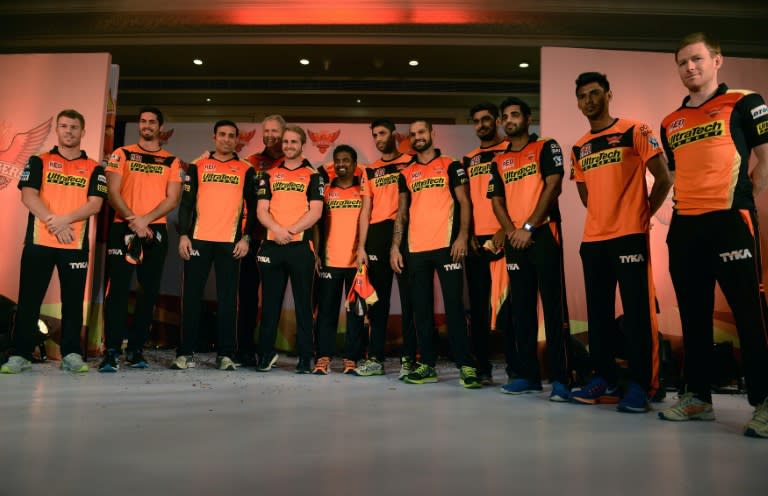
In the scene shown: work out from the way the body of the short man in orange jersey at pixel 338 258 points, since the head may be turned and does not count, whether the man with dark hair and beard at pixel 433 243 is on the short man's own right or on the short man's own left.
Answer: on the short man's own left

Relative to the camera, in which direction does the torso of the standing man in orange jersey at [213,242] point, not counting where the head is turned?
toward the camera

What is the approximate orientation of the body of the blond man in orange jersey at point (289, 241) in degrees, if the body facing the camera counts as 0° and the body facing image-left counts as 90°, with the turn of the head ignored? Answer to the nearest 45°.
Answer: approximately 0°

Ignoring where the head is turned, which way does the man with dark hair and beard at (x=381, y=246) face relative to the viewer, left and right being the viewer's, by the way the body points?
facing the viewer

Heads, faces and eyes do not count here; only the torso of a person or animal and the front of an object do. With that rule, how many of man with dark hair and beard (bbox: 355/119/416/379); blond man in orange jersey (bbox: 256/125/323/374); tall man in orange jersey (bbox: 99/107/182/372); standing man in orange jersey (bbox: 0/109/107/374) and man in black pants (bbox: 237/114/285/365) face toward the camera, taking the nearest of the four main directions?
5

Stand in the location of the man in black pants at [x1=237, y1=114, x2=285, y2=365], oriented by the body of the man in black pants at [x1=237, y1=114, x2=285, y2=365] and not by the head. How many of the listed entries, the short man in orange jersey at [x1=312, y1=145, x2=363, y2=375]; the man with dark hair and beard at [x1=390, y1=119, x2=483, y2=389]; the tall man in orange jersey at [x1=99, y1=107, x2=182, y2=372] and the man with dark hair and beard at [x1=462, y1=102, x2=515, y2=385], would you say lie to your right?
1

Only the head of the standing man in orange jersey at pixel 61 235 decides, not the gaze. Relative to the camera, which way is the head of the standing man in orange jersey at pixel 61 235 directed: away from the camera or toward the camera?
toward the camera

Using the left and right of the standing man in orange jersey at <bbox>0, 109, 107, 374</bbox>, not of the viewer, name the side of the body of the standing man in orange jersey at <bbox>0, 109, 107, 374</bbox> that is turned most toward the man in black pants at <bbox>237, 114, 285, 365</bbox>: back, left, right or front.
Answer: left

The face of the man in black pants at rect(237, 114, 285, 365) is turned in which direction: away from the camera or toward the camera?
toward the camera

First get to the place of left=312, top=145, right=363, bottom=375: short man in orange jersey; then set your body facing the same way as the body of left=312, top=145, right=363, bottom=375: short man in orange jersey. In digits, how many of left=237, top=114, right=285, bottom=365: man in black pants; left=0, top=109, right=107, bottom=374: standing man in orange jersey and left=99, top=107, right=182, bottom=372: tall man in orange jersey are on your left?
0

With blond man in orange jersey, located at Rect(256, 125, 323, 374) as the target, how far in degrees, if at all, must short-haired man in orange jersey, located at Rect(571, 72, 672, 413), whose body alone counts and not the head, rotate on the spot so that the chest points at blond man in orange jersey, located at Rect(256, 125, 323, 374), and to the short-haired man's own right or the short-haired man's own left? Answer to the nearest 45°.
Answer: approximately 45° to the short-haired man's own right

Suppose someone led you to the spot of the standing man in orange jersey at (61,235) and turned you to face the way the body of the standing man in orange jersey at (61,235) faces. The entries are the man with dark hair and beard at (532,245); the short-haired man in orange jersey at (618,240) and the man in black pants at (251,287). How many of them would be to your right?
0

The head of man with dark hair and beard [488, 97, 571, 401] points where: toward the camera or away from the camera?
toward the camera

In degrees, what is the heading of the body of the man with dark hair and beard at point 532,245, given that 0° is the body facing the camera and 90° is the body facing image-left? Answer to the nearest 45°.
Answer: approximately 45°

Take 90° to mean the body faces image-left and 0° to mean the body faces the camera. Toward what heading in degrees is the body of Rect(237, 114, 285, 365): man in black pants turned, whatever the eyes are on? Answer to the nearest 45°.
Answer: approximately 0°

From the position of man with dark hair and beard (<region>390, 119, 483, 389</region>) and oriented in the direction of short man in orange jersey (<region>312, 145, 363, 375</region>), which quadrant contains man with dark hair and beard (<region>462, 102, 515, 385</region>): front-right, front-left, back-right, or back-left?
back-right

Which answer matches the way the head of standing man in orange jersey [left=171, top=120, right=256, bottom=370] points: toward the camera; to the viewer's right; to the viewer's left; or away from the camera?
toward the camera

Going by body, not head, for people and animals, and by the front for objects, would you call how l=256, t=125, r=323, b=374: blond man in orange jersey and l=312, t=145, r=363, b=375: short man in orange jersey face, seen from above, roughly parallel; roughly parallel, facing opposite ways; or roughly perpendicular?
roughly parallel

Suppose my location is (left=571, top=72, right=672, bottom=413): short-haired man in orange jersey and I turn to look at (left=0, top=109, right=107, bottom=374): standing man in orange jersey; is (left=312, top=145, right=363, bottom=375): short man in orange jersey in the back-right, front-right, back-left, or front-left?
front-right

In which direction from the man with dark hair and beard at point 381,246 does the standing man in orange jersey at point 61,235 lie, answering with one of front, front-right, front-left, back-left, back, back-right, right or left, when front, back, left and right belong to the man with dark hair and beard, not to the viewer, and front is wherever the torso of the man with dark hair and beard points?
right

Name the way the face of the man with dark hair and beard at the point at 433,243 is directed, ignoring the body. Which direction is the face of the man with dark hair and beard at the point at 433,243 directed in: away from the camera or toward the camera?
toward the camera
